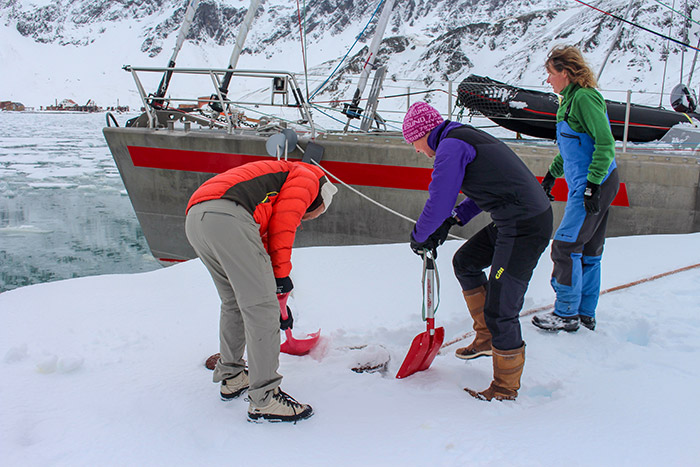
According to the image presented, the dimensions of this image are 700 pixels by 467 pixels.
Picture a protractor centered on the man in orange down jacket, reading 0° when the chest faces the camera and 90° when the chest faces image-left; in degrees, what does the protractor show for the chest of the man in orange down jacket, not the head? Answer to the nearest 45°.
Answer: approximately 270°

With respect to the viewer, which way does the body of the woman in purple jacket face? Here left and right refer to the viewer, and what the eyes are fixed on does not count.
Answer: facing to the left of the viewer

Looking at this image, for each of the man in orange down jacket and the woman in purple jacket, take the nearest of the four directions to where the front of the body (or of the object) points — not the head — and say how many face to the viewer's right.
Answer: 1

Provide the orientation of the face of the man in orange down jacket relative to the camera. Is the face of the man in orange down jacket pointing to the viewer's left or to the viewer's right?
to the viewer's right

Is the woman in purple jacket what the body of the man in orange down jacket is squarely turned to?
yes

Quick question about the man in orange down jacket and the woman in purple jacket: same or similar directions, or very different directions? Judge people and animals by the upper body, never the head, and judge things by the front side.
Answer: very different directions

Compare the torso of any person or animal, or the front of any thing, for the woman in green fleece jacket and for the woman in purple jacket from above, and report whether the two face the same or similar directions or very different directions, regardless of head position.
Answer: same or similar directions

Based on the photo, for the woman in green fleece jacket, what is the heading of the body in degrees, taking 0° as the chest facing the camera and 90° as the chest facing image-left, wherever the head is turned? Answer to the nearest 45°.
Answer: approximately 90°

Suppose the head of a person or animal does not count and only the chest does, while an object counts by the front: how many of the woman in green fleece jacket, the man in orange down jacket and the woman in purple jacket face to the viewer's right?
1
